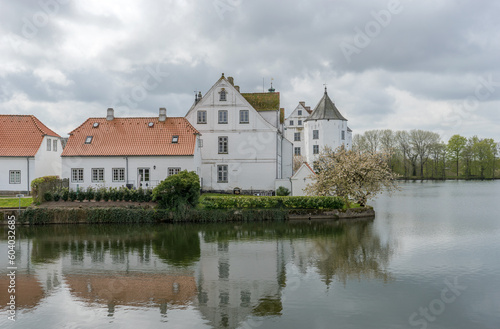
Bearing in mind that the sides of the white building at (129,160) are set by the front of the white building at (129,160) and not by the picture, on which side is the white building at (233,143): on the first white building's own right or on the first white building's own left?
on the first white building's own left

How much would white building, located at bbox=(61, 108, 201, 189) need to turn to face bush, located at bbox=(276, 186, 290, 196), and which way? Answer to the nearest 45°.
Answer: approximately 90° to its left

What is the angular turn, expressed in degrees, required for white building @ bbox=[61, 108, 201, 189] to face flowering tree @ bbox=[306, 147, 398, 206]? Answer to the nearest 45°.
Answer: approximately 90° to its left

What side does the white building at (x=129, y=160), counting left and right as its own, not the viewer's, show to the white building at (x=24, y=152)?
right

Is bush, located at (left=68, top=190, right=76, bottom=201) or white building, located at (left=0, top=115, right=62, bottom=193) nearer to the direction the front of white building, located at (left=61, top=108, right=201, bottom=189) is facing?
the bush

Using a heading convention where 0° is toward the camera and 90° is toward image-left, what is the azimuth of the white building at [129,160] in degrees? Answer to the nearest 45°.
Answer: approximately 0°

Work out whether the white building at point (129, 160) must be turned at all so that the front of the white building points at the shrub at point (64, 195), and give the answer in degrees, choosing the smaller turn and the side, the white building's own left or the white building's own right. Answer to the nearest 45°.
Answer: approximately 45° to the white building's own right

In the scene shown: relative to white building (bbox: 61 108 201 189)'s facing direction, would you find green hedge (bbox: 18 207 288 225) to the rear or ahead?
ahead

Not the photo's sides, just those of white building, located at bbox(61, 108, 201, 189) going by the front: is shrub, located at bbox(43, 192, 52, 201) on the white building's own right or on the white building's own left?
on the white building's own right

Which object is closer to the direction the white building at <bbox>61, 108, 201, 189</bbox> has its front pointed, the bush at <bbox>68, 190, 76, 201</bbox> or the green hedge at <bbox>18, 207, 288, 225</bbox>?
the green hedge
